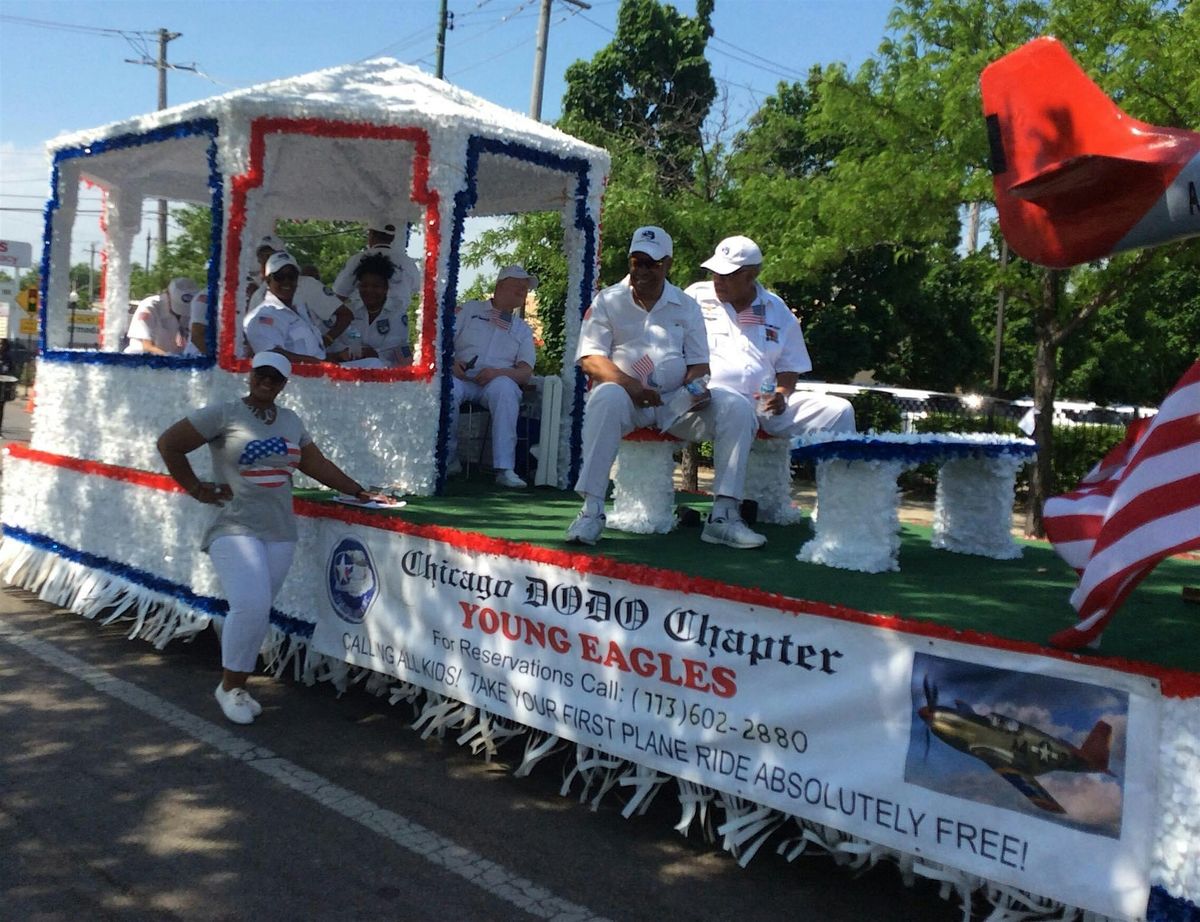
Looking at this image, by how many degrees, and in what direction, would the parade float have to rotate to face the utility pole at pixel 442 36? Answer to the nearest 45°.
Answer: approximately 135° to its left

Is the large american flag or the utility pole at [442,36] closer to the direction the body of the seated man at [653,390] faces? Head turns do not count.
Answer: the large american flag

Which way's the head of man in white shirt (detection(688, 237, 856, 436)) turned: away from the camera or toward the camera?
toward the camera

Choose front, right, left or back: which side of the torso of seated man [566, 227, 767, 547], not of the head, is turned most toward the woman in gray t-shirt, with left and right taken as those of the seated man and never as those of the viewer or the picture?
right

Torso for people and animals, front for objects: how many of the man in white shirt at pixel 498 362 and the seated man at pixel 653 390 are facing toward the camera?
2

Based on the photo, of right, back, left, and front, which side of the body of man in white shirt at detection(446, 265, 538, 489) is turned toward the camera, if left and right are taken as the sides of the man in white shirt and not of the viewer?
front

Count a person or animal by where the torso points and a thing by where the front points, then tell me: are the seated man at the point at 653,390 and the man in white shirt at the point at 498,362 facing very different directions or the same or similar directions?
same or similar directions

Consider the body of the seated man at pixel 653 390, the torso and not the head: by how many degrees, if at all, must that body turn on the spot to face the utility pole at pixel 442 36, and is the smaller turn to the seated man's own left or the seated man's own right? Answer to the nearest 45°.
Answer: approximately 180°

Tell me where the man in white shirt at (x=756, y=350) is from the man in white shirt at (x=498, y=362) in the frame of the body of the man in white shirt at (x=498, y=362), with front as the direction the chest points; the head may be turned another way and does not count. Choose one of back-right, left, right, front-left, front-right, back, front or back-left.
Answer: front-left

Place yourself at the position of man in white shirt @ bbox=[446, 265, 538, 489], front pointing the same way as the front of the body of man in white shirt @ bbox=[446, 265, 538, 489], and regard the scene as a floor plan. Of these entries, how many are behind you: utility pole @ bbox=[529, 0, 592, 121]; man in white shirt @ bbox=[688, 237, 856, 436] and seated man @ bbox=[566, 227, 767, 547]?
1

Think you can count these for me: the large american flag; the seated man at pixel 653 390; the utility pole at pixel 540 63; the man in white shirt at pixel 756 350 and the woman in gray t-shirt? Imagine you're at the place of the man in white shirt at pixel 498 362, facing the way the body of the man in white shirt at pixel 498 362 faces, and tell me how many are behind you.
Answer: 1

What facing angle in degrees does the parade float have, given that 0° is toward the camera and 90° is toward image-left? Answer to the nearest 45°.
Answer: approximately 315°

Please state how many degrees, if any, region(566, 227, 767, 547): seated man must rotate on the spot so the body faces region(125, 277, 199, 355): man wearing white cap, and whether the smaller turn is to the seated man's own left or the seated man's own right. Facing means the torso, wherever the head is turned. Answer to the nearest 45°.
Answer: approximately 135° to the seated man's own right
